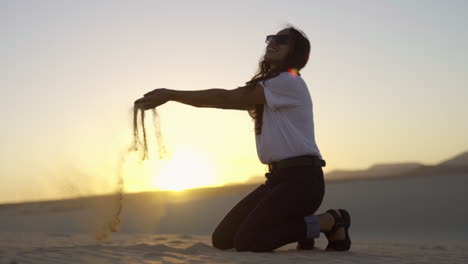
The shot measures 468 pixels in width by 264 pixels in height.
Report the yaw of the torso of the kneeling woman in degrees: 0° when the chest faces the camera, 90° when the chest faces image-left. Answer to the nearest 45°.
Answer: approximately 90°
